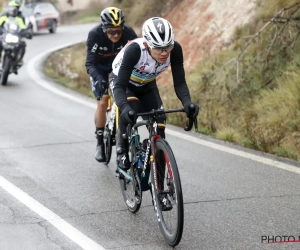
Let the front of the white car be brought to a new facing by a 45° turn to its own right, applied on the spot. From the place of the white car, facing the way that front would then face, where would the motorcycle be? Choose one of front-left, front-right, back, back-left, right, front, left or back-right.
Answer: left

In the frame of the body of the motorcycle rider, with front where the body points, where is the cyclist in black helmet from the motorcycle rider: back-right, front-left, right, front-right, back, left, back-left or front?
front

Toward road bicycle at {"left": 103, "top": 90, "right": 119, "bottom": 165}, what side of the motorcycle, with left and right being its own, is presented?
front

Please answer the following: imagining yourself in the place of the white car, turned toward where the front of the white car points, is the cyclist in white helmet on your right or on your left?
on your left

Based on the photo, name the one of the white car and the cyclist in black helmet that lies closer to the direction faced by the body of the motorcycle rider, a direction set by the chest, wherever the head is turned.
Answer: the cyclist in black helmet

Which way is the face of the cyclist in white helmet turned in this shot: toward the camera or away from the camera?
toward the camera

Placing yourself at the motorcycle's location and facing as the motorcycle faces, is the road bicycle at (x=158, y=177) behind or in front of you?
in front

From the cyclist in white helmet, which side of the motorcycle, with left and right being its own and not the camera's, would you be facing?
front

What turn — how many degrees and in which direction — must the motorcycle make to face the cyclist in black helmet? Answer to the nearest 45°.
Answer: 0° — it already faces them

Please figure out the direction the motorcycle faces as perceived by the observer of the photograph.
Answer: facing the viewer

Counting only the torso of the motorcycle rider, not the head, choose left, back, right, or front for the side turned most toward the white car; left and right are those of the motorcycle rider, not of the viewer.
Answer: back

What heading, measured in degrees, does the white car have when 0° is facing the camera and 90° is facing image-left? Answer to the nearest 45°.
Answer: approximately 45°

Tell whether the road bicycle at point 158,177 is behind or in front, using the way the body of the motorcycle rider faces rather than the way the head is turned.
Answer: in front

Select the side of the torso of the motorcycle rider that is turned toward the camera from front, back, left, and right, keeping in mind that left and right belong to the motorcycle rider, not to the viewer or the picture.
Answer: front

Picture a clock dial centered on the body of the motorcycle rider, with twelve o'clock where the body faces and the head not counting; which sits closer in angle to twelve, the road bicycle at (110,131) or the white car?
the road bicycle

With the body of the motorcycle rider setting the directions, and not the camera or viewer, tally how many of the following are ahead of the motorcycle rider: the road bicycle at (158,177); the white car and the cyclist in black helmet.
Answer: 2

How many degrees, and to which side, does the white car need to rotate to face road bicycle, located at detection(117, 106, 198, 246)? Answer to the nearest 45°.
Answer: approximately 45° to its left
